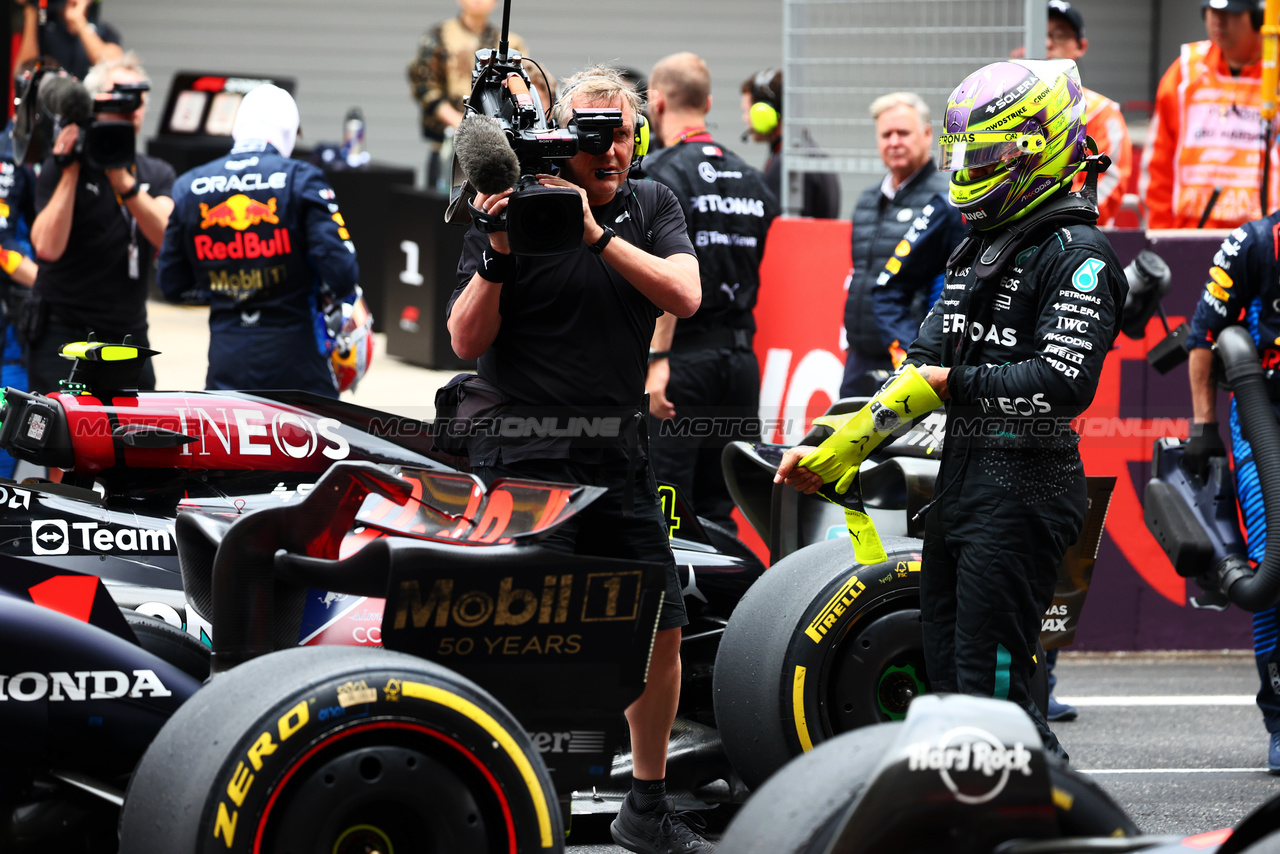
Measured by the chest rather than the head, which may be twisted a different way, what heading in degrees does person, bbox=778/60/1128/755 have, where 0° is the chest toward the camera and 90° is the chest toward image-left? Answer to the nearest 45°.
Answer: approximately 45°

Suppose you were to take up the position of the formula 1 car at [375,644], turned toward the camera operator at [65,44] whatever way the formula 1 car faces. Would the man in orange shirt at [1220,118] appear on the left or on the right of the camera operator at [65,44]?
right

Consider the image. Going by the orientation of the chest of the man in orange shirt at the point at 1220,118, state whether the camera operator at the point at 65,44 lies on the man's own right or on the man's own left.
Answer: on the man's own right

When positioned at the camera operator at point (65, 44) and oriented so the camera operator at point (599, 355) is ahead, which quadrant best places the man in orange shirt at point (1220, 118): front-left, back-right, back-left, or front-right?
front-left

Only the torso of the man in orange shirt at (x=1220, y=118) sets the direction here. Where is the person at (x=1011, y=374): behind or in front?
in front

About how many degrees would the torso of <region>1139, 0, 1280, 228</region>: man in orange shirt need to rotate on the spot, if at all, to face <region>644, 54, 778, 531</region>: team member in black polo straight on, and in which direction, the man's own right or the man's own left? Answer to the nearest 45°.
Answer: approximately 45° to the man's own right

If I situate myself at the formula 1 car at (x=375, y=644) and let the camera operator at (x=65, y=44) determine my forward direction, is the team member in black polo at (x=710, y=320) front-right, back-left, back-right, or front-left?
front-right

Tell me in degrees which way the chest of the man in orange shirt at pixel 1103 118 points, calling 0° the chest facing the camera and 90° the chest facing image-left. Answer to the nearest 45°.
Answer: approximately 45°

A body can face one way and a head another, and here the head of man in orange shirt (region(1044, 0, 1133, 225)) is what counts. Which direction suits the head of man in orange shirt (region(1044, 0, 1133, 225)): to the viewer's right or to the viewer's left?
to the viewer's left

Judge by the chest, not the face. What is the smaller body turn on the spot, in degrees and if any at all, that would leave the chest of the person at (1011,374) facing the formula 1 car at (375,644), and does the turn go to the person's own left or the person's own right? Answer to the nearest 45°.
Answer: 0° — they already face it
